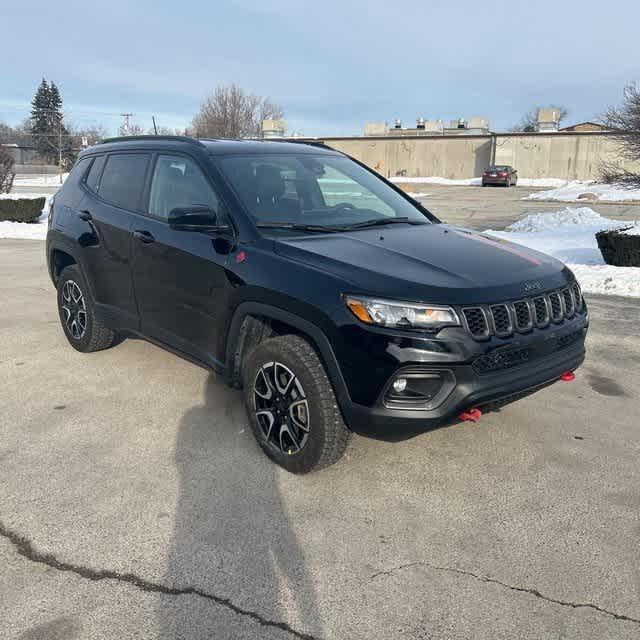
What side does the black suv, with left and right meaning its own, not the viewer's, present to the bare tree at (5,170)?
back

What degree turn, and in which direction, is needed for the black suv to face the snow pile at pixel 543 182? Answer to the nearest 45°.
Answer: approximately 135° to its left

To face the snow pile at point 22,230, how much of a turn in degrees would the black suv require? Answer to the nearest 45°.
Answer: approximately 180°

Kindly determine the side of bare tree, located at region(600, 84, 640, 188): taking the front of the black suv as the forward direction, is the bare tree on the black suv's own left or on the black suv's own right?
on the black suv's own left

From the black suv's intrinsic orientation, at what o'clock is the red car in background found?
The red car in background is roughly at 8 o'clock from the black suv.

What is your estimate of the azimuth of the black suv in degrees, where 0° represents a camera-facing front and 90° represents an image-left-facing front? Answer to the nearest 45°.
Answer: approximately 315°

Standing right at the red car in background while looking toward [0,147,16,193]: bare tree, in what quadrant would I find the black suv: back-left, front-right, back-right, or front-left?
front-left
